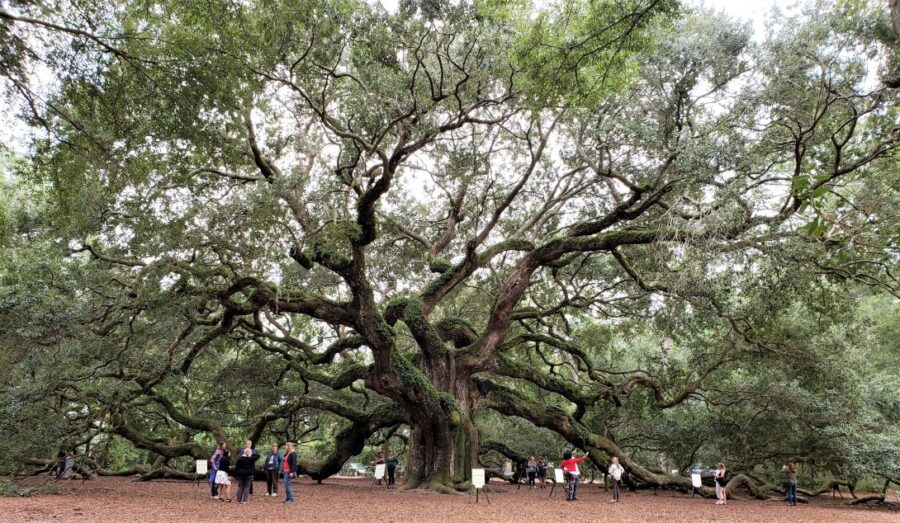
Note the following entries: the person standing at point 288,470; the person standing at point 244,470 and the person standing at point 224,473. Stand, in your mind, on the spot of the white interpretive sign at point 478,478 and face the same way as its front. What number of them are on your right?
3

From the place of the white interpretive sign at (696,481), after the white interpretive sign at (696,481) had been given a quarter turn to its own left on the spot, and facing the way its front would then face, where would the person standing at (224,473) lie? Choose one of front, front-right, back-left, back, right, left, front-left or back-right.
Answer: back-right

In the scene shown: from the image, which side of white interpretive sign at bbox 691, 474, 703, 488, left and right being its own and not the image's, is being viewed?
front

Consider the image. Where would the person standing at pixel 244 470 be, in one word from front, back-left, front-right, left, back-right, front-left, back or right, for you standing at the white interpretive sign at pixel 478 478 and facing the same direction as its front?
right

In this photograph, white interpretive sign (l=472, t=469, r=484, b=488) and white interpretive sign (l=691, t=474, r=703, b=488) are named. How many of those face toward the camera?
2

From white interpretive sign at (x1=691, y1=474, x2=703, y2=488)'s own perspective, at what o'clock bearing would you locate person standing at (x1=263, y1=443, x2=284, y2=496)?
The person standing is roughly at 2 o'clock from the white interpretive sign.

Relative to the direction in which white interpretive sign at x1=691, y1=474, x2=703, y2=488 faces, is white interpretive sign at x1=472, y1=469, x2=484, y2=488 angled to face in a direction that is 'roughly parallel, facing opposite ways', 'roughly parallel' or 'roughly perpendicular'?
roughly parallel

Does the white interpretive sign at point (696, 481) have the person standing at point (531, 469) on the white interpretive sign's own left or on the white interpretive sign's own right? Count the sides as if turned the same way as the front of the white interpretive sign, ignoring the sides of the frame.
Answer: on the white interpretive sign's own right

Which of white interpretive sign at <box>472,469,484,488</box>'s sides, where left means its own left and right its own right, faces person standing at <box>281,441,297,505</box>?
right

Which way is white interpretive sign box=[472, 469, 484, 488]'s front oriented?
toward the camera

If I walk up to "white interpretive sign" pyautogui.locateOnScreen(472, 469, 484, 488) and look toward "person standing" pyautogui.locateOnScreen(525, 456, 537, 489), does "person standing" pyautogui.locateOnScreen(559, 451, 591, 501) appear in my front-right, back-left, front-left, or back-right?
front-right
